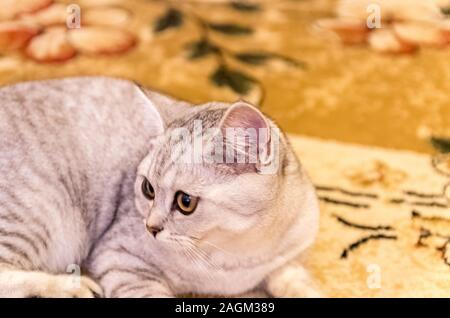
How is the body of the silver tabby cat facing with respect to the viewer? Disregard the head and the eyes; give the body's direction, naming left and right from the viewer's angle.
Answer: facing the viewer and to the right of the viewer
